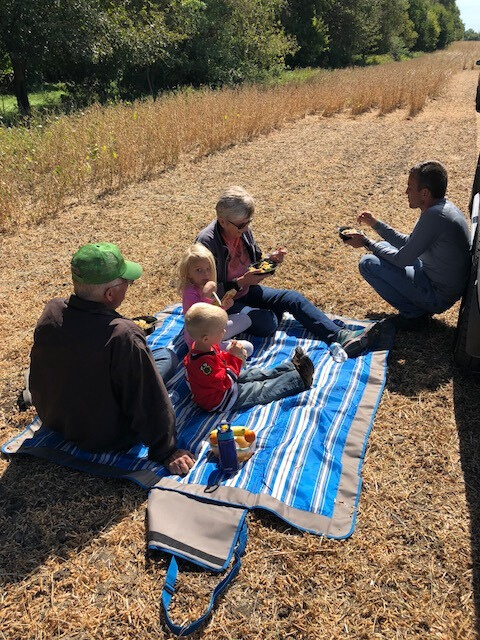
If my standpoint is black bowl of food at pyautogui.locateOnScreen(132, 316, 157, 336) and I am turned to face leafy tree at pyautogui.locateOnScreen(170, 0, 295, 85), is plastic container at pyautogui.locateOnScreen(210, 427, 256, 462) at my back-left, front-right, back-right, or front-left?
back-right

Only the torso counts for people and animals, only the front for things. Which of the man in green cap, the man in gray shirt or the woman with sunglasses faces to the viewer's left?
the man in gray shirt

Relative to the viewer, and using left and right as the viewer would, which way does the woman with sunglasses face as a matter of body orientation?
facing the viewer and to the right of the viewer

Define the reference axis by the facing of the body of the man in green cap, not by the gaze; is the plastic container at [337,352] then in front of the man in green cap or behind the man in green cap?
in front

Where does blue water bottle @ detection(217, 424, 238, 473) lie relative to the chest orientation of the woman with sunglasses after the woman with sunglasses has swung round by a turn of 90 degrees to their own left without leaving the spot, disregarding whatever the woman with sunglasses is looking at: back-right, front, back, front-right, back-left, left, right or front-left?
back-right

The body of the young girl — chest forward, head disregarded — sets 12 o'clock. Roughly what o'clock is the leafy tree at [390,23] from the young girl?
The leafy tree is roughly at 8 o'clock from the young girl.

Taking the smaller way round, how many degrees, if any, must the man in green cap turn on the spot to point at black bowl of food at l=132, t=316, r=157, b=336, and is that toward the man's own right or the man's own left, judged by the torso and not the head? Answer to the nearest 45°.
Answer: approximately 45° to the man's own left

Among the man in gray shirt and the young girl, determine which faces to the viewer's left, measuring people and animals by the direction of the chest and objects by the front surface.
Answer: the man in gray shirt

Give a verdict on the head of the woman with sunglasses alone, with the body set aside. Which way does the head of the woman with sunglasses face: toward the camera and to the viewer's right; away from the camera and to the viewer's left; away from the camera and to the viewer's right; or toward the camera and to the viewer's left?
toward the camera and to the viewer's right

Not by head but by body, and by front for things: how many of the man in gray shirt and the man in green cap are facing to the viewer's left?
1

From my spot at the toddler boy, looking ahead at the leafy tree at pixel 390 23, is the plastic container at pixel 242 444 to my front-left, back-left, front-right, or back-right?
back-right

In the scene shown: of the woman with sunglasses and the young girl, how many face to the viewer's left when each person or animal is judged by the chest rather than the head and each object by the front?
0

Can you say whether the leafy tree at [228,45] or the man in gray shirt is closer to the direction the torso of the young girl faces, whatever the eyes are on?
the man in gray shirt

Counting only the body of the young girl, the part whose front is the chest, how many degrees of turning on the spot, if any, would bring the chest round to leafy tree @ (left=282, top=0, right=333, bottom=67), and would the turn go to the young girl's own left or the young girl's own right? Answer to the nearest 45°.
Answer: approximately 135° to the young girl's own left

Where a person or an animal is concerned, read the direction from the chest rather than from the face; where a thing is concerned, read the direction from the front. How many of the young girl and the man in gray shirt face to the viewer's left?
1

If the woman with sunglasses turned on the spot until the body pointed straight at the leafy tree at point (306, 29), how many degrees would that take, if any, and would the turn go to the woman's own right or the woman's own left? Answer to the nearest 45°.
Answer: approximately 135° to the woman's own left

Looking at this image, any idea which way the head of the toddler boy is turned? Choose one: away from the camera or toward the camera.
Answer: away from the camera

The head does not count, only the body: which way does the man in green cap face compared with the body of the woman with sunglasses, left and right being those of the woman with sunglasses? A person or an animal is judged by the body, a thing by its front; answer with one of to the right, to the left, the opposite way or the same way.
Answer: to the left

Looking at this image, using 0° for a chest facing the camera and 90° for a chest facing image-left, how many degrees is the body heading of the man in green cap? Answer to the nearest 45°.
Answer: approximately 225°

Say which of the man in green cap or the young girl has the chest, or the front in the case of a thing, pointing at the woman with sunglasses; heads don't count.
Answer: the man in green cap
